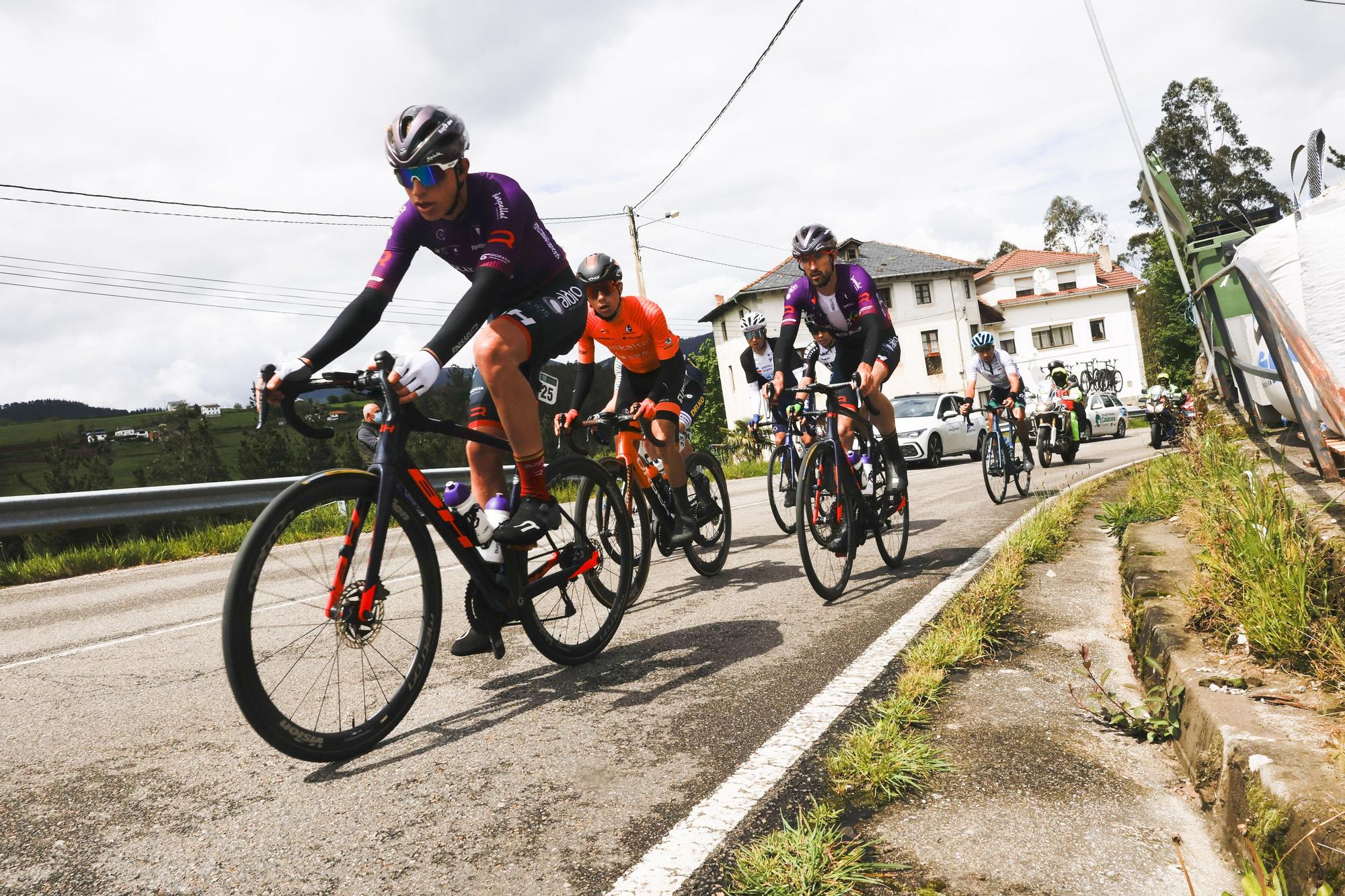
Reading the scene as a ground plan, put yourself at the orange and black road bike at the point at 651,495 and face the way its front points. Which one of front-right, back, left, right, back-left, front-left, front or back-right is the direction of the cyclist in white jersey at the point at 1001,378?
back

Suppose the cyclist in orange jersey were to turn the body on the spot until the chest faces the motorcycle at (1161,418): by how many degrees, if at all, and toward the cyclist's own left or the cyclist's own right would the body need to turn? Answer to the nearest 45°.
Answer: approximately 180°

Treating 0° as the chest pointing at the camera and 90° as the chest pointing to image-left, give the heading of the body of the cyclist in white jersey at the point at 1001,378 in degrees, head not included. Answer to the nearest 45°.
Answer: approximately 45°

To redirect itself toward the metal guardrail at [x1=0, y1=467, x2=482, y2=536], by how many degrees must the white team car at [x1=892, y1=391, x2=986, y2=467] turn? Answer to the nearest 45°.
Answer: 0° — it already faces it

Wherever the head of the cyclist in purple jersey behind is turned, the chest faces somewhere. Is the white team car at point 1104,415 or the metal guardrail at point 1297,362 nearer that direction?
the metal guardrail

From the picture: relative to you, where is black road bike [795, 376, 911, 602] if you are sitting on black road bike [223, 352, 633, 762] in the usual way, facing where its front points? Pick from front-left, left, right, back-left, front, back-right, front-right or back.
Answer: back

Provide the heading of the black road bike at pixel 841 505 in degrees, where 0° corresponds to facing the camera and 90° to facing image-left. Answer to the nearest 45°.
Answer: approximately 45°

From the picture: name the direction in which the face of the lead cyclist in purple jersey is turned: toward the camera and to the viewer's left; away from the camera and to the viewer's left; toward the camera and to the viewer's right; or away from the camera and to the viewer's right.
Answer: toward the camera and to the viewer's left

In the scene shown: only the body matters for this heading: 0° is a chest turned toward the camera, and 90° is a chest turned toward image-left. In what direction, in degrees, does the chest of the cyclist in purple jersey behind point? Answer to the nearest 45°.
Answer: approximately 45°

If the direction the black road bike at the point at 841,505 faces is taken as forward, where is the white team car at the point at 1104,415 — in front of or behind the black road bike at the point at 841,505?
behind

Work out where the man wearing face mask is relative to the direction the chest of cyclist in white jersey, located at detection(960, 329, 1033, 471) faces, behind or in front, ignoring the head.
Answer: in front

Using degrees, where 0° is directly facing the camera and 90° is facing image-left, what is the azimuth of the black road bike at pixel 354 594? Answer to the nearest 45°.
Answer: approximately 45°
